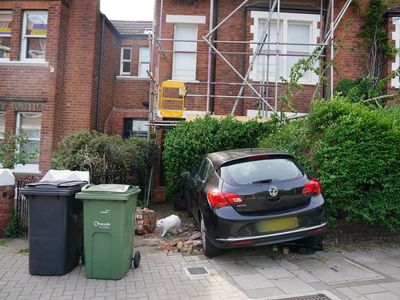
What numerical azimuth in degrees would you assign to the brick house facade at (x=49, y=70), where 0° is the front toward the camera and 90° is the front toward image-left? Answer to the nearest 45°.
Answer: approximately 0°

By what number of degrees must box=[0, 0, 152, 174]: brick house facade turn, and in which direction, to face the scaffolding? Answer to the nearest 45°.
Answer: approximately 45° to its left

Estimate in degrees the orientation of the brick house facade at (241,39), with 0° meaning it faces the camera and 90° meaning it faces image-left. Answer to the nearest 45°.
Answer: approximately 0°

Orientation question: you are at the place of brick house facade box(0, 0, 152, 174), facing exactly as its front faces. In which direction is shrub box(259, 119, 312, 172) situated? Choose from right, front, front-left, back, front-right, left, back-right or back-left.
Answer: front-left

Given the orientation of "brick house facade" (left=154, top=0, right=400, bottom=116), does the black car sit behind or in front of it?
in front

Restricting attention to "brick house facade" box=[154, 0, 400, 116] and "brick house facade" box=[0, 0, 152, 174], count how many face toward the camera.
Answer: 2

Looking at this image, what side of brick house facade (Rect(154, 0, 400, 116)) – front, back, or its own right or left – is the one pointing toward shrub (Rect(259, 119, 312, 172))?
front

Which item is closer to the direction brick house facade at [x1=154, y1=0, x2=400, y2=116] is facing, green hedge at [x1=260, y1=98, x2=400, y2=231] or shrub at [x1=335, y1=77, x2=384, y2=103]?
the green hedge

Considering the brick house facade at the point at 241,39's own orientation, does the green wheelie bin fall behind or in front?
in front

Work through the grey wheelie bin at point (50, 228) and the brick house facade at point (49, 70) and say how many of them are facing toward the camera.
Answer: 2

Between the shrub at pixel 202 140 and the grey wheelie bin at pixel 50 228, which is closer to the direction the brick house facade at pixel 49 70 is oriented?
the grey wheelie bin
